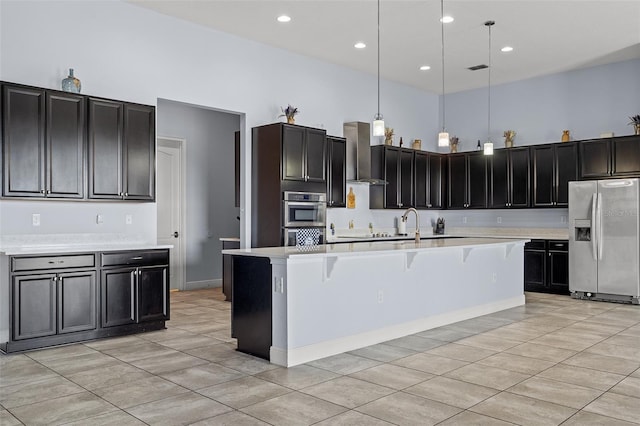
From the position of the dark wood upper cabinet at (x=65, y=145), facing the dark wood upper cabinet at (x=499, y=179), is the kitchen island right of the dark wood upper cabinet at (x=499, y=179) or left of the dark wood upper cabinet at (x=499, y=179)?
right

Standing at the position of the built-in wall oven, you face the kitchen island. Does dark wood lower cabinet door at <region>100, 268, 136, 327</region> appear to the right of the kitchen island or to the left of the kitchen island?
right

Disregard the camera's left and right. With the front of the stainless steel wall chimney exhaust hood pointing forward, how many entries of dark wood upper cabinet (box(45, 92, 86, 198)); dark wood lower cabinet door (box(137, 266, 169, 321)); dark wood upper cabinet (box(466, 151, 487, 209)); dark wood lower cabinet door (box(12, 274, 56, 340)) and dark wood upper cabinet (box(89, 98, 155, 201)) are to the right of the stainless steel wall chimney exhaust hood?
4

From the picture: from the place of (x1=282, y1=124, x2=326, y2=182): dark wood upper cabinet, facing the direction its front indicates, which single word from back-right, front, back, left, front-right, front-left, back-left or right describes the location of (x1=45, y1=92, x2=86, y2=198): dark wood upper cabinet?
right

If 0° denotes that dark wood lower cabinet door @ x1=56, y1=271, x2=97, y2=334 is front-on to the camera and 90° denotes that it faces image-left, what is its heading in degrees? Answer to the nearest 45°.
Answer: approximately 315°

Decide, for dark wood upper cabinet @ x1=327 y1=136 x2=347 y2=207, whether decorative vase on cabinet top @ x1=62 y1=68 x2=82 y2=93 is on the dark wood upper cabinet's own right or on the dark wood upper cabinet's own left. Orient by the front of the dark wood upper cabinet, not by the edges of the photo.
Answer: on the dark wood upper cabinet's own right

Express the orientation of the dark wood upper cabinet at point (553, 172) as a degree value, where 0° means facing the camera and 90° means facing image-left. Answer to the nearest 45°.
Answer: approximately 45°

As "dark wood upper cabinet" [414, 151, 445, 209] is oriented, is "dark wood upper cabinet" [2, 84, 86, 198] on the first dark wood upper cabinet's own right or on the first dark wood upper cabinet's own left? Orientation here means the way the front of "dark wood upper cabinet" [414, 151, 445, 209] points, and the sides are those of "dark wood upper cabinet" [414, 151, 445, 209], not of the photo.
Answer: on the first dark wood upper cabinet's own right

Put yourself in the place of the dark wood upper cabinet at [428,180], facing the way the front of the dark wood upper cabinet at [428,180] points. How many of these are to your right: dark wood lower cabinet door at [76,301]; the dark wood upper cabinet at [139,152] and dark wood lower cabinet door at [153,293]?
3

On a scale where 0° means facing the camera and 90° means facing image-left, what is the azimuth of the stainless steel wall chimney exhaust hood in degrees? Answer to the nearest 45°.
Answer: approximately 315°

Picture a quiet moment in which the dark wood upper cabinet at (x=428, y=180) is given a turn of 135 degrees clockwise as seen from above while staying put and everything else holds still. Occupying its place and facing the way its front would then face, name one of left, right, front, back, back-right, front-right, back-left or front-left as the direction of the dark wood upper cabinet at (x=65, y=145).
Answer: front-left

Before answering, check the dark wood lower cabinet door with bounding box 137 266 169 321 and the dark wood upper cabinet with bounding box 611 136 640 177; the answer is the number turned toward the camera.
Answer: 2
